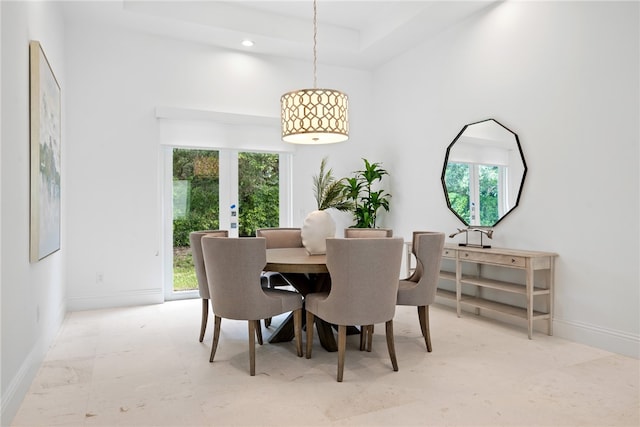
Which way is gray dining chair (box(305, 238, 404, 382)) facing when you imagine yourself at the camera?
facing away from the viewer and to the left of the viewer

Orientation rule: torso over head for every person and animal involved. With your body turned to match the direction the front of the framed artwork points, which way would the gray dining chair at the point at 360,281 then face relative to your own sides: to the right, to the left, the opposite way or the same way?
to the left

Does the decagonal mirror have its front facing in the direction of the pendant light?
yes

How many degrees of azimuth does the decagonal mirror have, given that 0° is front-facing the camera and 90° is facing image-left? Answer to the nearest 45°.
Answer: approximately 45°

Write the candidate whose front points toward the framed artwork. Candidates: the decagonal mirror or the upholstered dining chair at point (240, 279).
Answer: the decagonal mirror

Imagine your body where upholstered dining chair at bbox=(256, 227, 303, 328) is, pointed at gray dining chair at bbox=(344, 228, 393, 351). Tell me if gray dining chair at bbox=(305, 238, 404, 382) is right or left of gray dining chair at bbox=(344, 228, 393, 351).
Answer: right

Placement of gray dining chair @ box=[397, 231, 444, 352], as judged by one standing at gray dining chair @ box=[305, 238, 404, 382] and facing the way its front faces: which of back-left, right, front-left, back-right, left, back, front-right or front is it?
right

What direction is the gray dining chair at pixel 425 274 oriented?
to the viewer's left

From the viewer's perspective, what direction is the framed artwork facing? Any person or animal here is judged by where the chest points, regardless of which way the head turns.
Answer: to the viewer's right

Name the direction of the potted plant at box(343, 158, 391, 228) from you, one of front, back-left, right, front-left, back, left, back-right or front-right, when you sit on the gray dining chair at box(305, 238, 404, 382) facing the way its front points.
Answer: front-right

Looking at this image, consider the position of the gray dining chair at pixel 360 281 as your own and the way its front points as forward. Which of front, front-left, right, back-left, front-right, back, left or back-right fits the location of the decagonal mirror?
right
